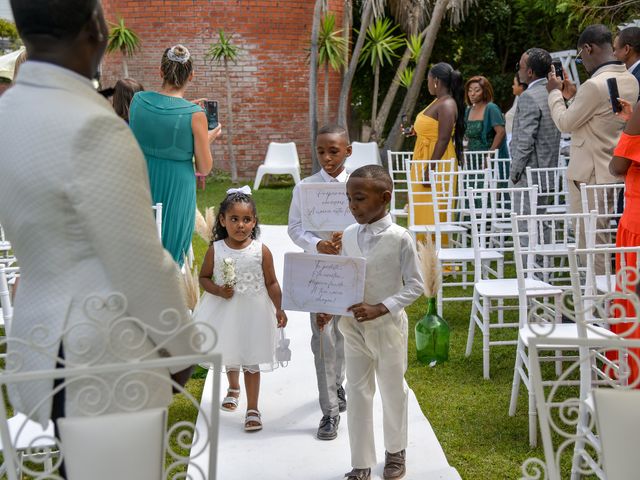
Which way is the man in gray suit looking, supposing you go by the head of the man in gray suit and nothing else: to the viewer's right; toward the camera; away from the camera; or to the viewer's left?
to the viewer's left

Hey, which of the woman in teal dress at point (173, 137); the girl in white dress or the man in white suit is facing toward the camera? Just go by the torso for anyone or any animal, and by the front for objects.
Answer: the girl in white dress

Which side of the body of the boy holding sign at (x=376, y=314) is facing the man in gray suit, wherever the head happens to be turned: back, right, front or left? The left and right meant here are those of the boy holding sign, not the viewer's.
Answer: back

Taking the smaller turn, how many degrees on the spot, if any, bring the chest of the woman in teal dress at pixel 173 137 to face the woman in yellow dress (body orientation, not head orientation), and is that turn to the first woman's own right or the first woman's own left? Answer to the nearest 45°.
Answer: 0° — they already face them

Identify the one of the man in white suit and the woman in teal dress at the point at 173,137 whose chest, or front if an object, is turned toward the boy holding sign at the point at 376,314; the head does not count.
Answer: the man in white suit

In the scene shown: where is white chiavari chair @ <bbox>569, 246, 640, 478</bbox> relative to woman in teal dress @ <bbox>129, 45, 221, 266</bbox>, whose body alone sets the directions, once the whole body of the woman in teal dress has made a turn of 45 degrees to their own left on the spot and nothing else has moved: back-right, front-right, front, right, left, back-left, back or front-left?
back-right

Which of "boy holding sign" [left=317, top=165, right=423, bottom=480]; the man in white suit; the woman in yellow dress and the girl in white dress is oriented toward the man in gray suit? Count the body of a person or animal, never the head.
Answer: the man in white suit

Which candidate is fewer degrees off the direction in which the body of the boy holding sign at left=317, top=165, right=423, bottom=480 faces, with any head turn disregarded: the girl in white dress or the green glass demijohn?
the girl in white dress

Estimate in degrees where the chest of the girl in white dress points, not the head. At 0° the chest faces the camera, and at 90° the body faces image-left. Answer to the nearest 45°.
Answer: approximately 0°

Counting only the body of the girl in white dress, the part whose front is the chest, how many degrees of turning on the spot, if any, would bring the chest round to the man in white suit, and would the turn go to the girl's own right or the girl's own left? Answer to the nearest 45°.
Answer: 0° — they already face them

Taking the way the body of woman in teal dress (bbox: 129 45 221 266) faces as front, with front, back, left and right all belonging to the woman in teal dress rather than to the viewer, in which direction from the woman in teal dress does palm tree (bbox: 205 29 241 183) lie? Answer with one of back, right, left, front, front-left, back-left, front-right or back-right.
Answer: front-left
